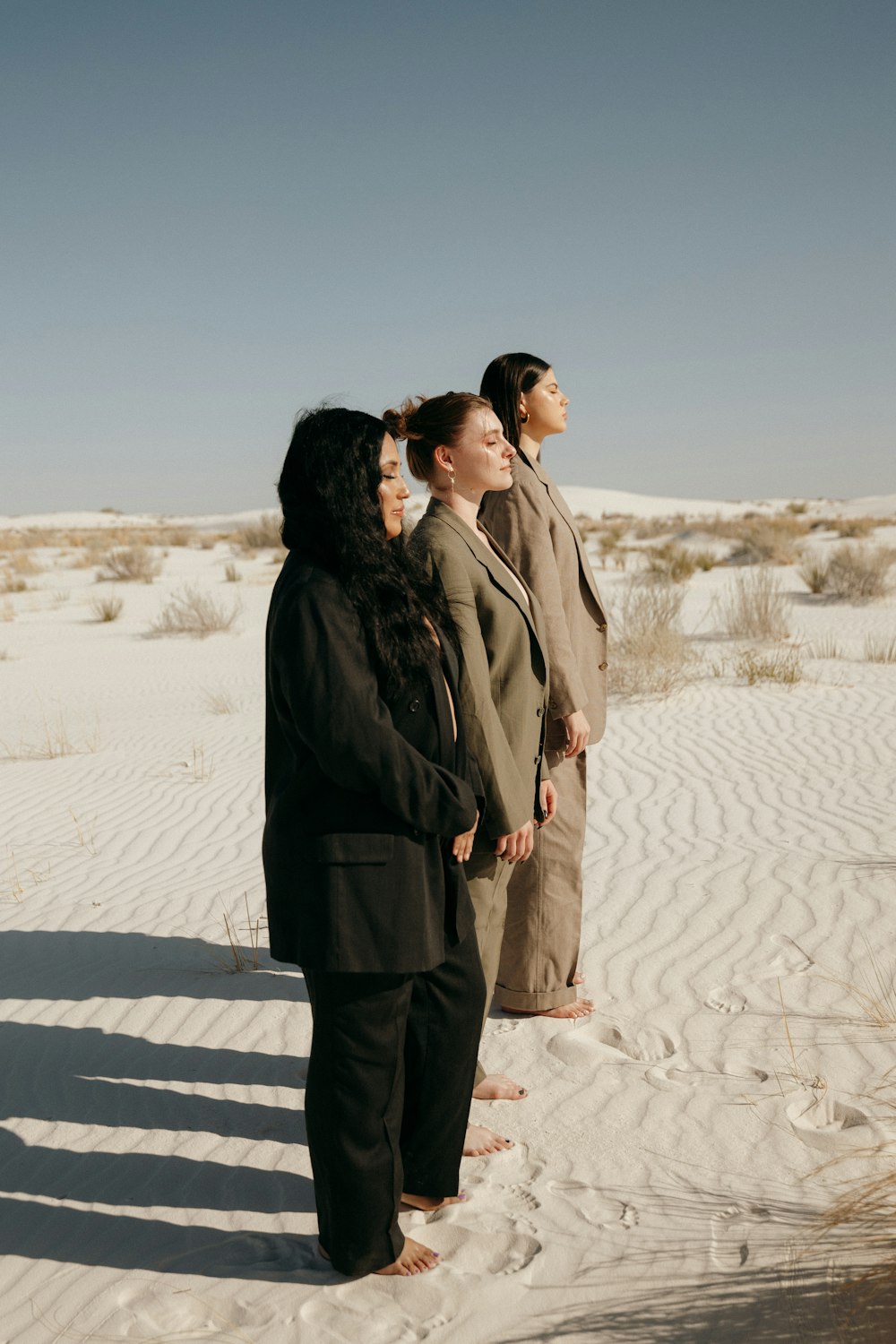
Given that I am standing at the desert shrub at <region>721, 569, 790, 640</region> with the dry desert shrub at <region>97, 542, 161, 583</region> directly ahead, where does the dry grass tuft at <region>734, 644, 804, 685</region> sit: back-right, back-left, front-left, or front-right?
back-left

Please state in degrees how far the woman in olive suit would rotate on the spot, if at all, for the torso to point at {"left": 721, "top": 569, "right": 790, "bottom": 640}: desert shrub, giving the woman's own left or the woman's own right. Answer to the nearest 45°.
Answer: approximately 90° to the woman's own left

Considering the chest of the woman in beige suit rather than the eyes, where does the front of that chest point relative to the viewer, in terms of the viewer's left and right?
facing to the right of the viewer

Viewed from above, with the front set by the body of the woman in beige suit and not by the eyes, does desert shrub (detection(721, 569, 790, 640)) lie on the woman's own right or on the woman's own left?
on the woman's own left

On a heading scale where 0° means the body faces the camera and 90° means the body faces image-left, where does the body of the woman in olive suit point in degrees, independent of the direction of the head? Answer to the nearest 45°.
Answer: approximately 270°

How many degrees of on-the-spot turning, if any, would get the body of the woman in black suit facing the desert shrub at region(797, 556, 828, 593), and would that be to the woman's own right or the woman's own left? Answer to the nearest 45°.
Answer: approximately 45° to the woman's own left

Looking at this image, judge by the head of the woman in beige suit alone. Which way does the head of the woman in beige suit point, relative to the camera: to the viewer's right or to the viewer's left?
to the viewer's right

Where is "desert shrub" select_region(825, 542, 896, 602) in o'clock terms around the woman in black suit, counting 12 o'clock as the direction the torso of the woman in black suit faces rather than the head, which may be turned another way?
The desert shrub is roughly at 10 o'clock from the woman in black suit.

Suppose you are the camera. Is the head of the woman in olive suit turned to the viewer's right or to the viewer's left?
to the viewer's right

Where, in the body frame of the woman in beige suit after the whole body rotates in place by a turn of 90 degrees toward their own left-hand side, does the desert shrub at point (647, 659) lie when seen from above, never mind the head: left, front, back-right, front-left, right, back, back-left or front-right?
front

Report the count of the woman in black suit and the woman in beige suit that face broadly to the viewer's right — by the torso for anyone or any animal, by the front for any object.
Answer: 2

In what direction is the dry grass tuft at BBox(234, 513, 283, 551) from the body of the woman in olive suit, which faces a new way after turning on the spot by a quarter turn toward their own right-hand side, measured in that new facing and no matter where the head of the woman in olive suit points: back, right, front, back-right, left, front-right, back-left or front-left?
back

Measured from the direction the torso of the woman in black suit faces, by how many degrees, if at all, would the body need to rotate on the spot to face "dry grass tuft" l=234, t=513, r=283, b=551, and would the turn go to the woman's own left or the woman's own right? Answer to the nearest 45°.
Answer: approximately 90° to the woman's own left

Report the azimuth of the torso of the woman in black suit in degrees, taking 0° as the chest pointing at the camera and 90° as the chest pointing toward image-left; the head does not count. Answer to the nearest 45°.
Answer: approximately 270°

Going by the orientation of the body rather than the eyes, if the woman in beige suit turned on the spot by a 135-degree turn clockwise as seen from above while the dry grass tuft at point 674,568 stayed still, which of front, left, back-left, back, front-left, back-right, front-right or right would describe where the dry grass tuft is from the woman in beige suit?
back-right
